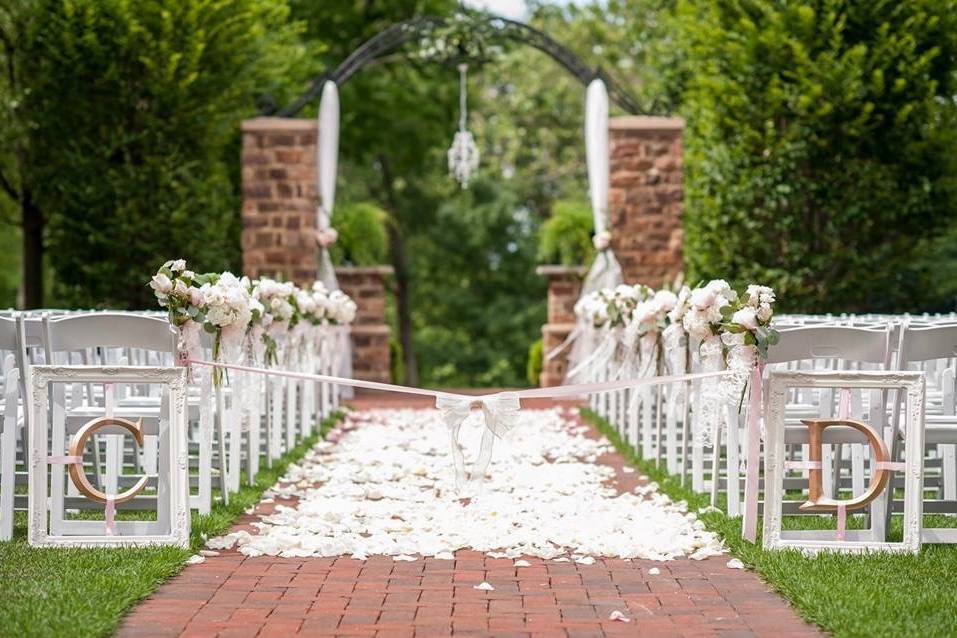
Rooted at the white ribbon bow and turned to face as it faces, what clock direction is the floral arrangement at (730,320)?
The floral arrangement is roughly at 9 o'clock from the white ribbon bow.

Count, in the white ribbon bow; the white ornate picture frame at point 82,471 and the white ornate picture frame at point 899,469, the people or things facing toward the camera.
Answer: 3

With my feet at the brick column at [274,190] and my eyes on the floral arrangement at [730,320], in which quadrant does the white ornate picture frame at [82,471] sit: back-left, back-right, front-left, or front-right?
front-right

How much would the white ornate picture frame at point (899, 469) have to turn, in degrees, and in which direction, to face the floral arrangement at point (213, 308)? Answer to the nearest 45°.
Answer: approximately 90° to its right

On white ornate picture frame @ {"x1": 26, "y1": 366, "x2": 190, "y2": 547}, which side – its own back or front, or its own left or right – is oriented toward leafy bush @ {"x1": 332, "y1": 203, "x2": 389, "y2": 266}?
back

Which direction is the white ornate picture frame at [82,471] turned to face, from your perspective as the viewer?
facing the viewer

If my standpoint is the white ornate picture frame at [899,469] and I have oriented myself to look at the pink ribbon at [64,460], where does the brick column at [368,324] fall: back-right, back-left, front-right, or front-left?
front-right

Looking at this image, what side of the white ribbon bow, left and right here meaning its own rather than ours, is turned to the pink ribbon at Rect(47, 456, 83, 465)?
right

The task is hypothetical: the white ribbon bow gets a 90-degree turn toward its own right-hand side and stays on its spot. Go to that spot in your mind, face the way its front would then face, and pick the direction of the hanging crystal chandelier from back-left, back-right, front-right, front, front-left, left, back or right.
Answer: right

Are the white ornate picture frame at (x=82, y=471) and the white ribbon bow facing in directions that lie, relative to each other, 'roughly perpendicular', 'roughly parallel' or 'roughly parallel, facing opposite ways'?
roughly parallel

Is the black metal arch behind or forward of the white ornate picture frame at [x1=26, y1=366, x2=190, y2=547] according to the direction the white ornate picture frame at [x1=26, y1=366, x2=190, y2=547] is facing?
behind

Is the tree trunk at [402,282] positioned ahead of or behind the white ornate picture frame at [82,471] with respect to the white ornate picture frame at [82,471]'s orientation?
behind

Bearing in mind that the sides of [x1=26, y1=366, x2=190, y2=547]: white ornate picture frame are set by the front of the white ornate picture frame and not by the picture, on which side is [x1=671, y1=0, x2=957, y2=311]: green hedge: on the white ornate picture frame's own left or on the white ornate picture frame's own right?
on the white ornate picture frame's own left

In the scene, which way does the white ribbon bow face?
toward the camera

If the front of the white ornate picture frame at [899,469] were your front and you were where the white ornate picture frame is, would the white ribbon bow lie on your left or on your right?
on your right
